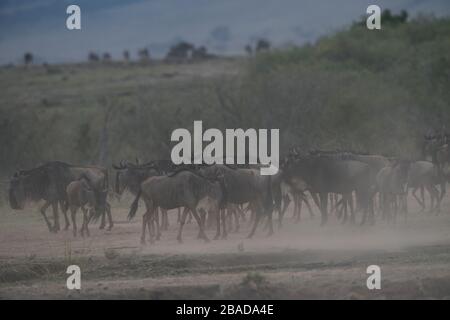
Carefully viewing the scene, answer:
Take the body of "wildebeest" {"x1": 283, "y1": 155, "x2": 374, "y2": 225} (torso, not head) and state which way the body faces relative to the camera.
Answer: to the viewer's left

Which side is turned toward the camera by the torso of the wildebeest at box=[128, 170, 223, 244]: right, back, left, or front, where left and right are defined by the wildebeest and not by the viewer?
right

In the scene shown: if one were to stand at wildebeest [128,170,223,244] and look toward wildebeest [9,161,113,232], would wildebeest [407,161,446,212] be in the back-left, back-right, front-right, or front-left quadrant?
back-right

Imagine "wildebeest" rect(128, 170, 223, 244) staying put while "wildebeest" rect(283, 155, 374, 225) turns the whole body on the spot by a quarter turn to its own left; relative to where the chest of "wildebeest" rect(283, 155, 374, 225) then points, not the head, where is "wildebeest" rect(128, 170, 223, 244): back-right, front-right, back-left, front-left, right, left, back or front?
front-right

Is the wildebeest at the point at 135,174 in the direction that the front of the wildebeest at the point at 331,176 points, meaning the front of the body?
yes

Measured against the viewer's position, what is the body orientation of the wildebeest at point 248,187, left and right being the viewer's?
facing to the left of the viewer

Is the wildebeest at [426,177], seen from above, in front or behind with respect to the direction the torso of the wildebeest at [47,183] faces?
behind

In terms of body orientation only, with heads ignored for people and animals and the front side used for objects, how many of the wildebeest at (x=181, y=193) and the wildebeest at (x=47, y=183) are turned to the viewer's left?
1

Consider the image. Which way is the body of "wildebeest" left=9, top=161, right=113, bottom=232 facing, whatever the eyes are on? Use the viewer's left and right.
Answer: facing to the left of the viewer

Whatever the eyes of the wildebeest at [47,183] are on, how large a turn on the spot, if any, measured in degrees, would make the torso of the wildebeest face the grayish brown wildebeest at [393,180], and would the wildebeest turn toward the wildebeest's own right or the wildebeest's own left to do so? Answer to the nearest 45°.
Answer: approximately 180°

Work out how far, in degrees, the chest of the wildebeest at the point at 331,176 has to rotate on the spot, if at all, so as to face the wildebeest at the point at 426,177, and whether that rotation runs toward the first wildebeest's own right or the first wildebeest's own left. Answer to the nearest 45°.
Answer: approximately 180°

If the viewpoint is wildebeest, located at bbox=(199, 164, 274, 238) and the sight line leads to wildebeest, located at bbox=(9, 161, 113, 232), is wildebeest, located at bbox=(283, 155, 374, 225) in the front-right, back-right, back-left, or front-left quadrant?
back-right
